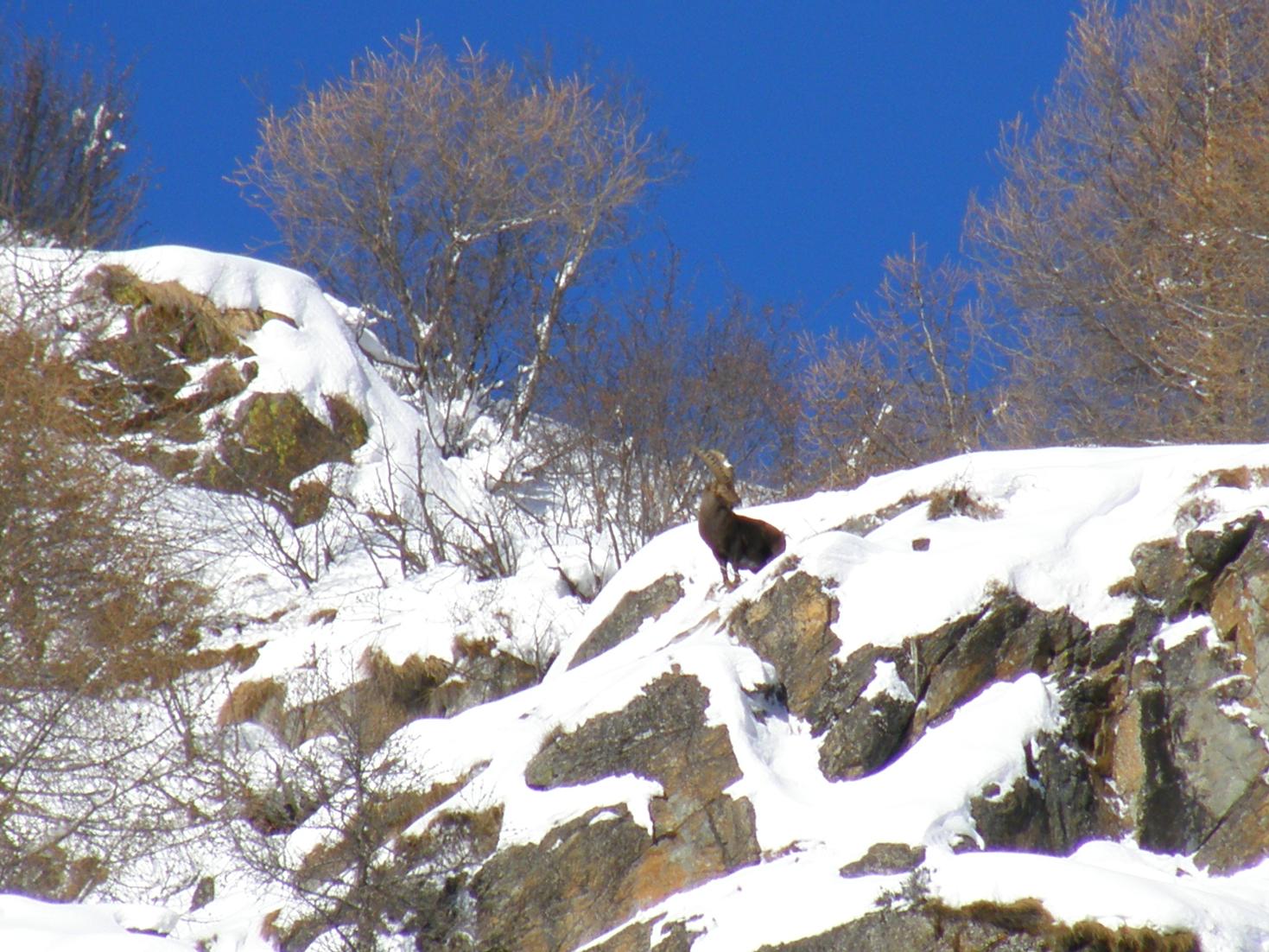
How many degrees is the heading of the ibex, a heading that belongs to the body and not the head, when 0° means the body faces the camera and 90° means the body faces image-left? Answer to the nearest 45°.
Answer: approximately 45°
